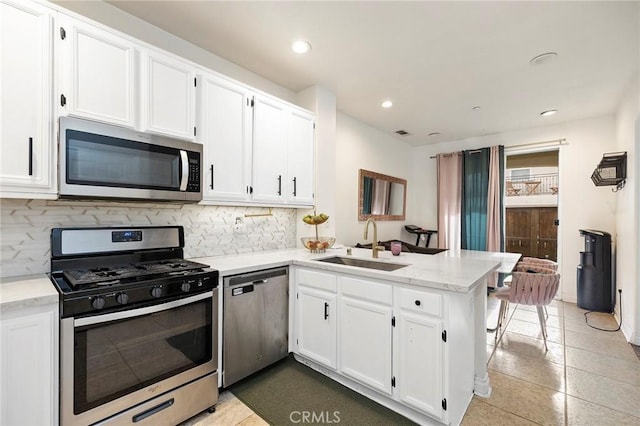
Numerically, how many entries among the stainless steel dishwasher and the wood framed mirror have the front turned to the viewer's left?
0

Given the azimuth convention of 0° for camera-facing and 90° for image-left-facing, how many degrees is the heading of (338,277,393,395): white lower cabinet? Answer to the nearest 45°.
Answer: approximately 45°

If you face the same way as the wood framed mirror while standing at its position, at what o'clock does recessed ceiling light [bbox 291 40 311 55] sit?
The recessed ceiling light is roughly at 2 o'clock from the wood framed mirror.

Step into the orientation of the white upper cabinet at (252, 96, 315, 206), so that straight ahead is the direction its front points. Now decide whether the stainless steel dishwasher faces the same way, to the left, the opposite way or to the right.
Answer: the same way

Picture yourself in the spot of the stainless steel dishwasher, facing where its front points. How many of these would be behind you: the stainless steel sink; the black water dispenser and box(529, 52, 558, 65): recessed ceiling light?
0

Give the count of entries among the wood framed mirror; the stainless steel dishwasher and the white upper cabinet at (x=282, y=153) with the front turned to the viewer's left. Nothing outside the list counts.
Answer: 0

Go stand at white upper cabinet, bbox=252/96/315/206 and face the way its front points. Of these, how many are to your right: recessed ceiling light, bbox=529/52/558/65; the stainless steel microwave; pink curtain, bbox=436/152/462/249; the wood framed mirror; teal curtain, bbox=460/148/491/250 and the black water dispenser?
1

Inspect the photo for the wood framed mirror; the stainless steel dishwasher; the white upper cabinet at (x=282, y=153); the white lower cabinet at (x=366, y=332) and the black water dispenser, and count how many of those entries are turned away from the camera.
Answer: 0

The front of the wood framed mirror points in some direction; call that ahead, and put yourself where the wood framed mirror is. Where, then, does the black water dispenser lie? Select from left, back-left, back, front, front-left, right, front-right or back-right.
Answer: front-left

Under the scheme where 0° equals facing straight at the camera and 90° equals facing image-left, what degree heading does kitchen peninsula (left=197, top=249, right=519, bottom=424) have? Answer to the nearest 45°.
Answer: approximately 45°

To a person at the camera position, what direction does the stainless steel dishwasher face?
facing the viewer and to the right of the viewer

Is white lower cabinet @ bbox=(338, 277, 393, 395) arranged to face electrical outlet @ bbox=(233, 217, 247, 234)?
no

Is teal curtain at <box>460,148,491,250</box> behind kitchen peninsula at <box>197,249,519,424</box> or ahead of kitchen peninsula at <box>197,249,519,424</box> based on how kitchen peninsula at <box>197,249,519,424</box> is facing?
behind

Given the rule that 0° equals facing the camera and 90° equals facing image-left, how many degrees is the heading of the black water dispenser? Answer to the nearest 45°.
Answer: approximately 45°

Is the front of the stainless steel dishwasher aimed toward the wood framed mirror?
no
